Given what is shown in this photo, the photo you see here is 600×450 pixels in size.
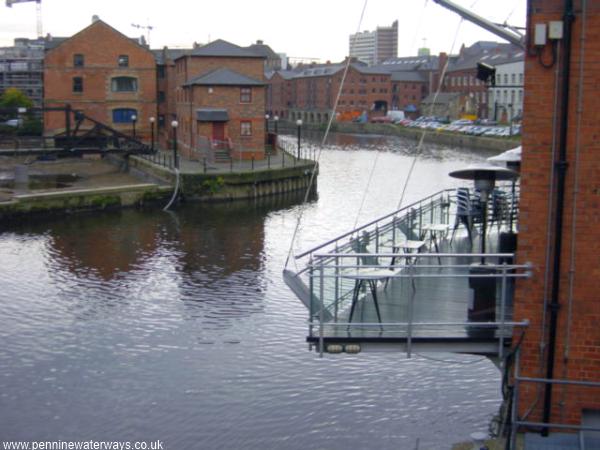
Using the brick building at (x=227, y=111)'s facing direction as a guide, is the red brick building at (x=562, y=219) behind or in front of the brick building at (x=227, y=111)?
in front

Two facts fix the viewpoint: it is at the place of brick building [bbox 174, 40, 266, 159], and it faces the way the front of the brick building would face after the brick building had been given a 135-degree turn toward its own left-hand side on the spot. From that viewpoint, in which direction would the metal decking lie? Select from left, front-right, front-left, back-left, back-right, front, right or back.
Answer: back-right

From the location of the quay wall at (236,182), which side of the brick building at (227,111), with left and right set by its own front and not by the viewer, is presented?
front

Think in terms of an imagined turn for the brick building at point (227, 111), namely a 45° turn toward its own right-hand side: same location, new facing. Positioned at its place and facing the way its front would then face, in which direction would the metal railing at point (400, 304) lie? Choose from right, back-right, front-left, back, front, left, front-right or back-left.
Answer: front-left

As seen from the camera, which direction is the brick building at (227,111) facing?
toward the camera
